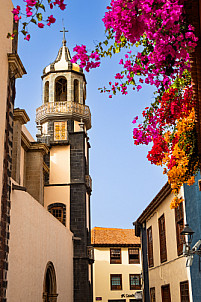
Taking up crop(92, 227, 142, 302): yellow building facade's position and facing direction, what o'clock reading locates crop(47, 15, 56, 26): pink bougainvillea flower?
The pink bougainvillea flower is roughly at 12 o'clock from the yellow building facade.

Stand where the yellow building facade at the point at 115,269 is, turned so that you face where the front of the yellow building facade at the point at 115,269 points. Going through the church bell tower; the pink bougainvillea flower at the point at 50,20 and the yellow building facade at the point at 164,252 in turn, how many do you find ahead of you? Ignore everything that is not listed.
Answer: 3

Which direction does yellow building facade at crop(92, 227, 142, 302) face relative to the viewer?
toward the camera

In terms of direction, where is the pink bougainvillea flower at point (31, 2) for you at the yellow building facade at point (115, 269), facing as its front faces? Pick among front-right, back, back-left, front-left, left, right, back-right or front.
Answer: front

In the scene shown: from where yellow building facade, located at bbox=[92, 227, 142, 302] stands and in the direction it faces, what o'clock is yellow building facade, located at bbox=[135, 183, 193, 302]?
yellow building facade, located at bbox=[135, 183, 193, 302] is roughly at 12 o'clock from yellow building facade, located at bbox=[92, 227, 142, 302].

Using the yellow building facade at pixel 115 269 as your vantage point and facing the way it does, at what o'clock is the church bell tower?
The church bell tower is roughly at 12 o'clock from the yellow building facade.
